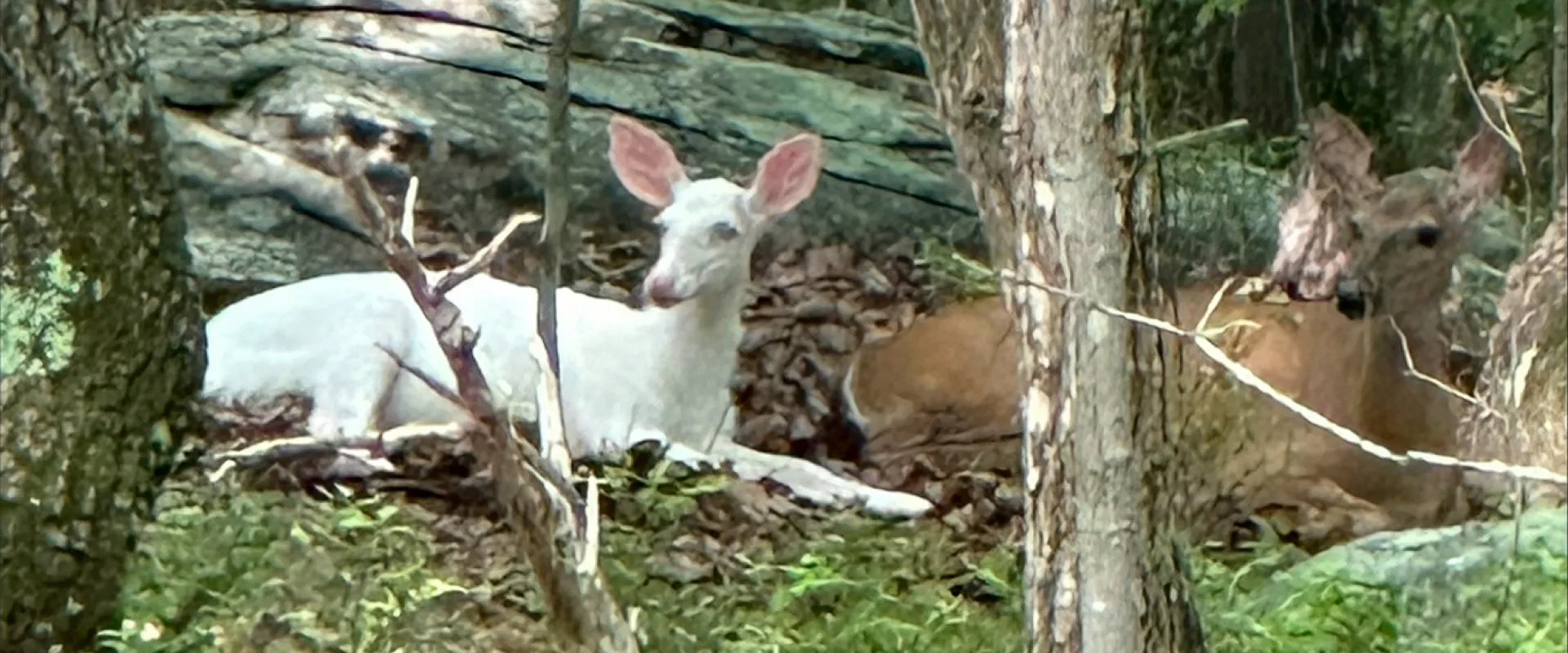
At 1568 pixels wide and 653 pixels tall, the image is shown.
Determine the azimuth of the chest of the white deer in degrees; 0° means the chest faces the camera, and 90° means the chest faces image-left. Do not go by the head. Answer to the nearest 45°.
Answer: approximately 270°

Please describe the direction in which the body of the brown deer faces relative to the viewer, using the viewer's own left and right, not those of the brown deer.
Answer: facing to the right of the viewer

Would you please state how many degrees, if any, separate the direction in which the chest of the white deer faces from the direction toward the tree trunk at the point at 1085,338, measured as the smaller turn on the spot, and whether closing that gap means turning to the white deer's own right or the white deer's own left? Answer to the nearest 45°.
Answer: approximately 45° to the white deer's own right

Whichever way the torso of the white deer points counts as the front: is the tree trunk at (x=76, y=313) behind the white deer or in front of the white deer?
behind

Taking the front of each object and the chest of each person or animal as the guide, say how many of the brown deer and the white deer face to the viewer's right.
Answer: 2

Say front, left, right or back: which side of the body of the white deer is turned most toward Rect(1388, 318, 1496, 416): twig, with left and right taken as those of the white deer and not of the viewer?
front
